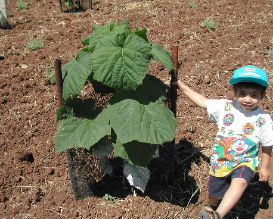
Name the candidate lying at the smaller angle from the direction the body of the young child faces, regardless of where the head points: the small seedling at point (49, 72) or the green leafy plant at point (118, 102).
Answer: the green leafy plant

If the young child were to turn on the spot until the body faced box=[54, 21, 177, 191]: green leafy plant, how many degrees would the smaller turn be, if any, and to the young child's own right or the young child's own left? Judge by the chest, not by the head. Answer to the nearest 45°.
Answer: approximately 45° to the young child's own right

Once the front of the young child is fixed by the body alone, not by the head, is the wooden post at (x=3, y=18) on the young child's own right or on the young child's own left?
on the young child's own right

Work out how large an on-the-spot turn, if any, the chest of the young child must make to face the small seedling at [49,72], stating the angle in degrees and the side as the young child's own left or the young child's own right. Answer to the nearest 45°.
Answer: approximately 135° to the young child's own right

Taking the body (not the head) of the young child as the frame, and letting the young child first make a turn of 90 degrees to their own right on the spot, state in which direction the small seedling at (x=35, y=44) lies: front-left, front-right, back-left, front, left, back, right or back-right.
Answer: front-right

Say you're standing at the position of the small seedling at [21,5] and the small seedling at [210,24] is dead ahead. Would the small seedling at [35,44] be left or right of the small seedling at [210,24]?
right

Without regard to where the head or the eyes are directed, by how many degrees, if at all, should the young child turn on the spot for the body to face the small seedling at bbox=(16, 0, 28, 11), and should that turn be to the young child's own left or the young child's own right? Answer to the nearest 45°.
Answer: approximately 135° to the young child's own right

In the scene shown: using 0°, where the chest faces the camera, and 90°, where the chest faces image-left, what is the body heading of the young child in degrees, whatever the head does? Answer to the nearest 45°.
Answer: approximately 0°

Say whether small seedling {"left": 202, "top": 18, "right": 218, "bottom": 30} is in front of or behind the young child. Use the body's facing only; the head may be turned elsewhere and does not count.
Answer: behind
